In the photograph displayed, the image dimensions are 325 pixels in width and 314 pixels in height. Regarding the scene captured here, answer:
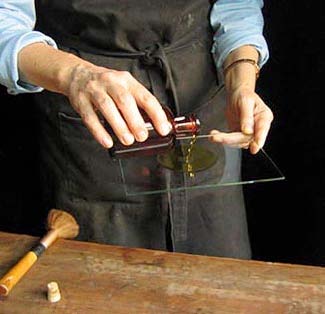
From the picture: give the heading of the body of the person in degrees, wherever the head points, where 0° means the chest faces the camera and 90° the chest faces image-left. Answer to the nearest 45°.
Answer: approximately 0°
